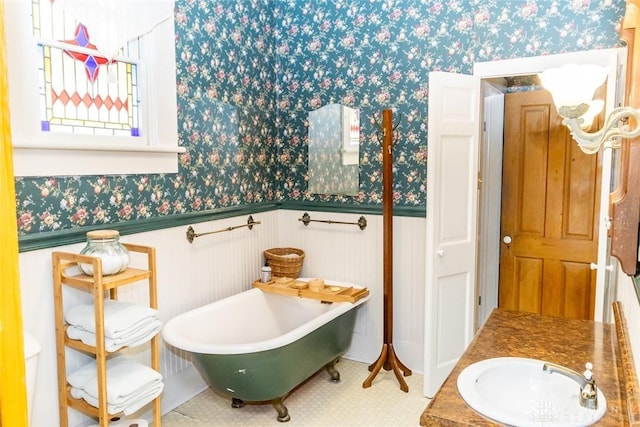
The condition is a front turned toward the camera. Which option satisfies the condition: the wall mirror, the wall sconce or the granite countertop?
the wall mirror

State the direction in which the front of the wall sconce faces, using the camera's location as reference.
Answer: facing to the left of the viewer

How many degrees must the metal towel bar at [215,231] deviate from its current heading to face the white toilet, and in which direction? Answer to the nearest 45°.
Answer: approximately 90° to its right

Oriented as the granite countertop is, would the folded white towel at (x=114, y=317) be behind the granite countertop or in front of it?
in front

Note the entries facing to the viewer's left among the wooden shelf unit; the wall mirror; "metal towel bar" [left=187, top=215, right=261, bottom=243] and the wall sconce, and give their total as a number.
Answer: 1

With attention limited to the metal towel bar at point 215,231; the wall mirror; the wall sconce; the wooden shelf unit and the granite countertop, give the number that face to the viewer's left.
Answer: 2

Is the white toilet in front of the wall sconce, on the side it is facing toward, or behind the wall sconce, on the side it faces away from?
in front

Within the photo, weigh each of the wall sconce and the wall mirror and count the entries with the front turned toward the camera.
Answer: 1

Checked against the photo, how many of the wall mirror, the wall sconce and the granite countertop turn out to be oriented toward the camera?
1

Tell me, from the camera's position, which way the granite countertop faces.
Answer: facing to the left of the viewer

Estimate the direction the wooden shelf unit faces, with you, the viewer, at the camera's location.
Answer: facing the viewer and to the right of the viewer

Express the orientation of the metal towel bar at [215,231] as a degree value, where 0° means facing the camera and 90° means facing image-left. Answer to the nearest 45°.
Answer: approximately 315°
